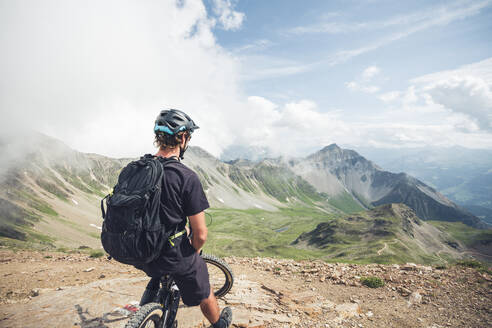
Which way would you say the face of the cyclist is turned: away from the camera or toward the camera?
away from the camera

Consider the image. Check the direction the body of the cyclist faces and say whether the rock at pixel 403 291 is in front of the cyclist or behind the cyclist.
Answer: in front

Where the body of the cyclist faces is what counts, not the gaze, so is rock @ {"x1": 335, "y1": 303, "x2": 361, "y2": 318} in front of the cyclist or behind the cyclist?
in front

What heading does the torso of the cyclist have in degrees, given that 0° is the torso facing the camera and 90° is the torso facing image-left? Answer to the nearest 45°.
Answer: approximately 225°
